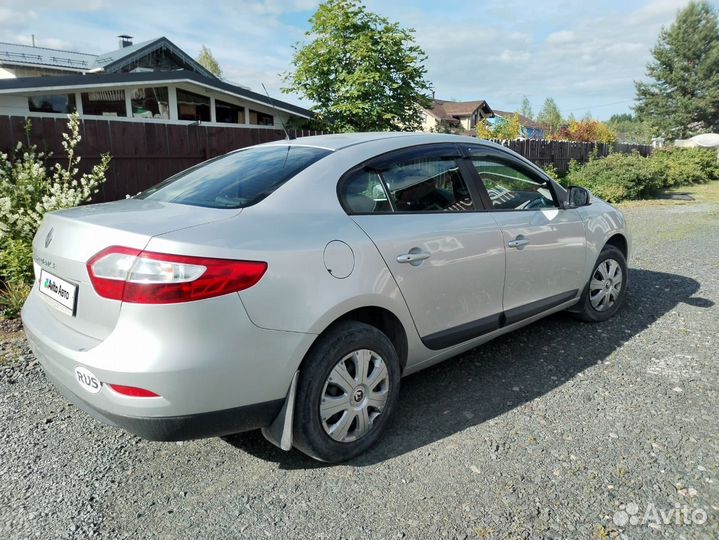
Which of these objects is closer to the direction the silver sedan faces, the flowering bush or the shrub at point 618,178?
the shrub

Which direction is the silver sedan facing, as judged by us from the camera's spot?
facing away from the viewer and to the right of the viewer

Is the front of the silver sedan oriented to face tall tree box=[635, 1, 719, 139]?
yes

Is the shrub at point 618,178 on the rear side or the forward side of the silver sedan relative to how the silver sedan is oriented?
on the forward side

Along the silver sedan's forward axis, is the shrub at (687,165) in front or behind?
in front

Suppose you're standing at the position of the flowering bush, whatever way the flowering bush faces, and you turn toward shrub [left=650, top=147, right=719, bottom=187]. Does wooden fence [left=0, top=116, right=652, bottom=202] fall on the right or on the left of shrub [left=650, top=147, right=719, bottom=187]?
left

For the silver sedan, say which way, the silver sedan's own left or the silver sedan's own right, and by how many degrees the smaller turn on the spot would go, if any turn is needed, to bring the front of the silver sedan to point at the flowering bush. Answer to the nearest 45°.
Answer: approximately 90° to the silver sedan's own left

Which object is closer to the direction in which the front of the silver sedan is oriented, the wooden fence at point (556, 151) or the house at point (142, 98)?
the wooden fence

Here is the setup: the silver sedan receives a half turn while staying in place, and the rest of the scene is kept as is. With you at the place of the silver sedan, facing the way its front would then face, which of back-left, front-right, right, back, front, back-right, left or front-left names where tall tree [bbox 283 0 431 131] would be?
back-right

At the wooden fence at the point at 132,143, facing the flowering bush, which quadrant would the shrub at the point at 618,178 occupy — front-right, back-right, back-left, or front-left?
back-left

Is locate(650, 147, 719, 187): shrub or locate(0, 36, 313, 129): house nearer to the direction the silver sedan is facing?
the shrub

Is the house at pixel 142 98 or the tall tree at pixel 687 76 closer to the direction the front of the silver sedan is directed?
the tall tree

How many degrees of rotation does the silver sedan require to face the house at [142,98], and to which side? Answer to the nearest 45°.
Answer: approximately 45° to its left
